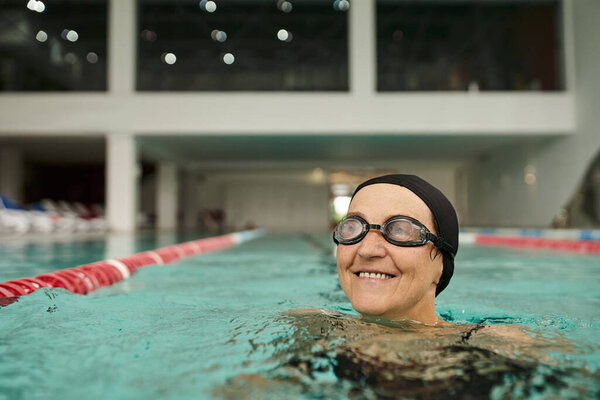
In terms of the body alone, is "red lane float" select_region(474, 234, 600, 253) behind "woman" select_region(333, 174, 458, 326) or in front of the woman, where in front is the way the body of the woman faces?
behind

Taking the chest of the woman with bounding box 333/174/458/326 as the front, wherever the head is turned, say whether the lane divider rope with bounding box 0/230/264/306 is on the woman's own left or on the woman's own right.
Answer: on the woman's own right

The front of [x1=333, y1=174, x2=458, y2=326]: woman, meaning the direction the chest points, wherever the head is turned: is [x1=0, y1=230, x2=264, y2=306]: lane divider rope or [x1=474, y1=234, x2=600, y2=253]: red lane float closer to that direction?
the lane divider rope
